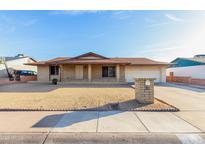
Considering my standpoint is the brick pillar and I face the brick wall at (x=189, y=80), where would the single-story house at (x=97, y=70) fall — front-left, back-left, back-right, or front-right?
front-left

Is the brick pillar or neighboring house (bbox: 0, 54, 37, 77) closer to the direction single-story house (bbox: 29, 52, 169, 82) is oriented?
the brick pillar

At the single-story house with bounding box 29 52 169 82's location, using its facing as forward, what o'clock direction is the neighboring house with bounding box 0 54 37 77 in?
The neighboring house is roughly at 4 o'clock from the single-story house.

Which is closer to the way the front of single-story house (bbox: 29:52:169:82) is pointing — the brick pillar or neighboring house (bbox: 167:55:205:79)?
the brick pillar

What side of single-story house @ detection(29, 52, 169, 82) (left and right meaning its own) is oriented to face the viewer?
front

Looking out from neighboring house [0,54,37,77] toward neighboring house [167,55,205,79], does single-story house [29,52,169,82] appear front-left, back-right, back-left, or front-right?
front-right

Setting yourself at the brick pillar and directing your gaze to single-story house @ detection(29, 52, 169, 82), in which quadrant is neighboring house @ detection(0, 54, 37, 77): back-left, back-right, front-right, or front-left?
front-left

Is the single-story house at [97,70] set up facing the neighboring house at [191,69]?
no

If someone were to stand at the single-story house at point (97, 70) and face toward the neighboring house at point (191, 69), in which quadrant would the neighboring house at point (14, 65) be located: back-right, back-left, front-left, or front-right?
back-left

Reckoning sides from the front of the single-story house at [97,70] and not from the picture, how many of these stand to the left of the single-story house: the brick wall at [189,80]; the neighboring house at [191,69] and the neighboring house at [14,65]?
2

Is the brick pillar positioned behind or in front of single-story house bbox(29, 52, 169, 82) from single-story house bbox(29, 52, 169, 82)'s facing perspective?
in front

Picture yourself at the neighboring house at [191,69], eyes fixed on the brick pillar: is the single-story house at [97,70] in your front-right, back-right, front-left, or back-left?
front-right

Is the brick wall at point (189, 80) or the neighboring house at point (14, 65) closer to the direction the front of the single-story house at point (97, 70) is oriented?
the brick wall

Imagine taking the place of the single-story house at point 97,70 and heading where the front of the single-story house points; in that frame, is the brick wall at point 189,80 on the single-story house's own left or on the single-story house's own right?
on the single-story house's own left
